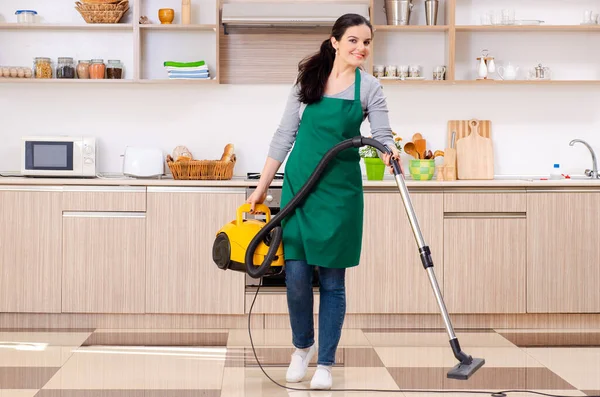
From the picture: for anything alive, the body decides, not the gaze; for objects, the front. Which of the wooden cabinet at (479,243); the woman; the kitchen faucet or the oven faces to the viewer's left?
the kitchen faucet

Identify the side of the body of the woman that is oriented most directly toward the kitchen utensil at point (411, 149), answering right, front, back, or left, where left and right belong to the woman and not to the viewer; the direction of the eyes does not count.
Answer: back

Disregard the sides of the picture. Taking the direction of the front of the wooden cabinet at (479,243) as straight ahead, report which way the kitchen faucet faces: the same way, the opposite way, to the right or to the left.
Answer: to the right

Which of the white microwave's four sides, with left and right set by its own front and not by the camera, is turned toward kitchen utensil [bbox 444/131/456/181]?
left

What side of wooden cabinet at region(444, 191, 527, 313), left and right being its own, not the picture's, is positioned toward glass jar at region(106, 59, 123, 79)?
right

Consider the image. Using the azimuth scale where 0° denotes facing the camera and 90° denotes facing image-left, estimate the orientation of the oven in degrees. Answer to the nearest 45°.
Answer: approximately 0°

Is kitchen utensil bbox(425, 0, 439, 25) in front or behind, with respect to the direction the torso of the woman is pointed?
behind

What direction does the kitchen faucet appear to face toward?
to the viewer's left

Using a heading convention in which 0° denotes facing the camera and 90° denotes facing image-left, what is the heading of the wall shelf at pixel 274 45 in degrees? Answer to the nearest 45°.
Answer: approximately 0°
